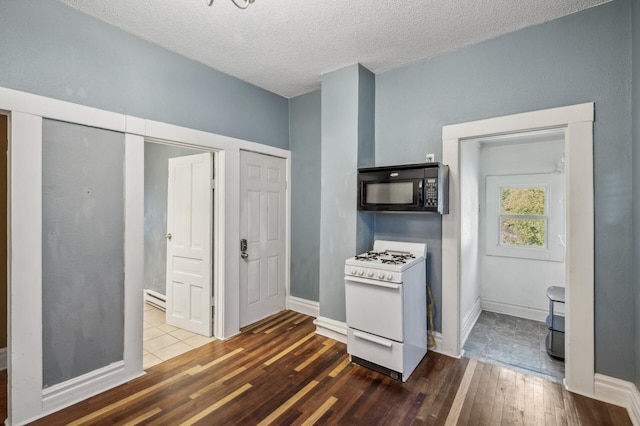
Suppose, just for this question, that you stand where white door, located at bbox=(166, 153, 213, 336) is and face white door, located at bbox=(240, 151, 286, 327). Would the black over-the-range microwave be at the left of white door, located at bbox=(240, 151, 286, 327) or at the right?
right

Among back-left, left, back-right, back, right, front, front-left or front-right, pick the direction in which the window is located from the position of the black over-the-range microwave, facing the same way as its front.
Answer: back

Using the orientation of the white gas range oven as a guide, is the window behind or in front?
behind

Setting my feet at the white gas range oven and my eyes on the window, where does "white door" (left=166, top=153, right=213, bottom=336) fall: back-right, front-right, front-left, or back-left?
back-left

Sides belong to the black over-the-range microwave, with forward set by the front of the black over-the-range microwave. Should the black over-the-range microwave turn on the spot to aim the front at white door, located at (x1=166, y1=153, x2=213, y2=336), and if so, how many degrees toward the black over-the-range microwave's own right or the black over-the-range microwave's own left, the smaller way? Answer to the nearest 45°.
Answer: approximately 45° to the black over-the-range microwave's own right

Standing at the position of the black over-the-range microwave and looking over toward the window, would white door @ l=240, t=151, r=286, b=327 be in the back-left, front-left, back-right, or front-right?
back-left

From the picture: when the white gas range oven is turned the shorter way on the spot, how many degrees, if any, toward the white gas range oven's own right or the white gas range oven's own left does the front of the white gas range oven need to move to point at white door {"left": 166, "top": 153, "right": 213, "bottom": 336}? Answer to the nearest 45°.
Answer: approximately 45° to the white gas range oven's own right

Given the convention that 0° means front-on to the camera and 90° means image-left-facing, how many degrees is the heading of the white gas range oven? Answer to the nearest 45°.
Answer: approximately 45°

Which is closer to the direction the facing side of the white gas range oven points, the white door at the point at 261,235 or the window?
the white door

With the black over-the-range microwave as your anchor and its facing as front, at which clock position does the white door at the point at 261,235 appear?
The white door is roughly at 2 o'clock from the black over-the-range microwave.
